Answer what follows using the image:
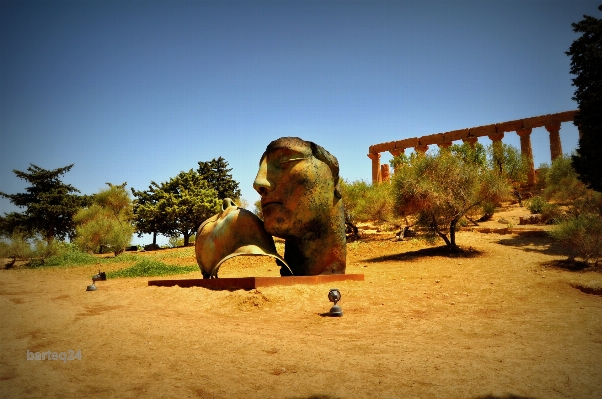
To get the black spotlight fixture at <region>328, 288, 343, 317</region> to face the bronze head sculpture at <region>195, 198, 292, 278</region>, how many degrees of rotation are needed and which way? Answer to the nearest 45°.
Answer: approximately 45° to its left

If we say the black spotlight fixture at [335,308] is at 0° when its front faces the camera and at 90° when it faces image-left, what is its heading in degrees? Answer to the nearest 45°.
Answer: approximately 180°

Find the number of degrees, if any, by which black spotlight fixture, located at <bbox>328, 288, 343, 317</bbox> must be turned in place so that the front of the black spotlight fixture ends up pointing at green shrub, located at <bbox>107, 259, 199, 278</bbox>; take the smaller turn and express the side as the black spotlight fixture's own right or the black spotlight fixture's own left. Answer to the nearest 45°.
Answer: approximately 45° to the black spotlight fixture's own left

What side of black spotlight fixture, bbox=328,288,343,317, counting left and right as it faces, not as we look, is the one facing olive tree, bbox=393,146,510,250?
front

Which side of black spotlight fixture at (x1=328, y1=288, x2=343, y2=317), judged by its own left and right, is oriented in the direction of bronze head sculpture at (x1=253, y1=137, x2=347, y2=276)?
front

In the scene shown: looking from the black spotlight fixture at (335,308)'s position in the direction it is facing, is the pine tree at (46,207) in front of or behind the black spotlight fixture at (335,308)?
in front

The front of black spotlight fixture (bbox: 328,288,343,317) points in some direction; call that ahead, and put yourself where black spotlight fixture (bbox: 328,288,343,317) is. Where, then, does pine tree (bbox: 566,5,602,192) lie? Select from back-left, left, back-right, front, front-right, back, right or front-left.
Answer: front-right

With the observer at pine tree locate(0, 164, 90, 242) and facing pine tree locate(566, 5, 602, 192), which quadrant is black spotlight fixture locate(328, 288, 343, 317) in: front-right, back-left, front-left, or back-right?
front-right

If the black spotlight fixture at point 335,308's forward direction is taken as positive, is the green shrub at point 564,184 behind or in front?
in front

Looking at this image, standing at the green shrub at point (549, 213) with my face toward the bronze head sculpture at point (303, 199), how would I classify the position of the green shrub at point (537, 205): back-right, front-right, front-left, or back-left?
back-right

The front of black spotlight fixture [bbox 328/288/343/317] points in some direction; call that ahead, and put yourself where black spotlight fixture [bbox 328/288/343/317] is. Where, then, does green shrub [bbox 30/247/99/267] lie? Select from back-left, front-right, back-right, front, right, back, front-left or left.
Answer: front-left

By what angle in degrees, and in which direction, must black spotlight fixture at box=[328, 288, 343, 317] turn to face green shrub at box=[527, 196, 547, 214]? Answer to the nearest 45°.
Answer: approximately 45° to its right
